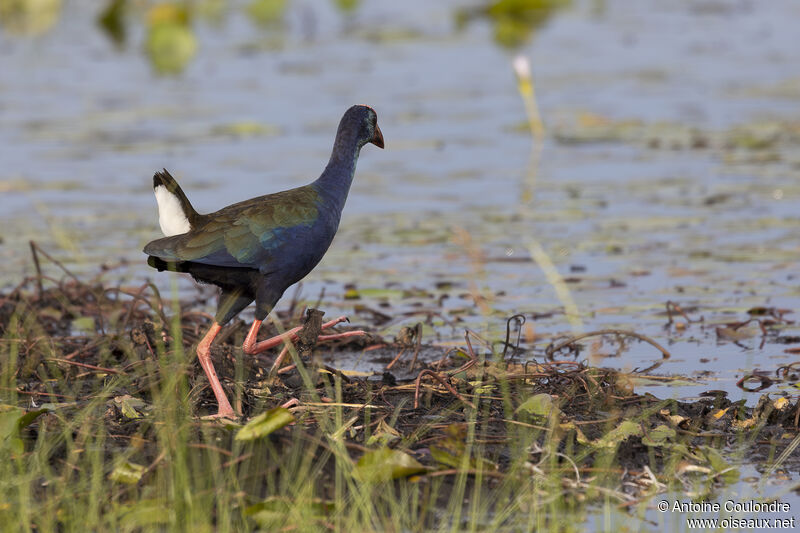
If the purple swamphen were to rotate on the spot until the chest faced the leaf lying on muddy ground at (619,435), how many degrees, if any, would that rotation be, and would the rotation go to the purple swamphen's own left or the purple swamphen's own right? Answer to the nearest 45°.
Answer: approximately 45° to the purple swamphen's own right

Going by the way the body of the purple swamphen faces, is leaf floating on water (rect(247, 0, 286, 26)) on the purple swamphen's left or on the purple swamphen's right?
on the purple swamphen's left

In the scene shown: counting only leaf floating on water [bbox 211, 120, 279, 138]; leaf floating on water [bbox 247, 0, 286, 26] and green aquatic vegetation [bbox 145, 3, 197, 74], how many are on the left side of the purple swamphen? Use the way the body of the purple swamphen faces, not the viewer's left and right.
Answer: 3

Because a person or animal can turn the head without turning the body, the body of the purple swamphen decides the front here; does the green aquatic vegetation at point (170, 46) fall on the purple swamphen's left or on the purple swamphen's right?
on the purple swamphen's left

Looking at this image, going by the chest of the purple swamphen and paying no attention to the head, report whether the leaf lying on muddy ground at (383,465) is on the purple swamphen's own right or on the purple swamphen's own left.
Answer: on the purple swamphen's own right

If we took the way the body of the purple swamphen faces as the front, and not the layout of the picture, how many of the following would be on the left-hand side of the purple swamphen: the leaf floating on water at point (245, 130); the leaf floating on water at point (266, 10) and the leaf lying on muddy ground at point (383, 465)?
2

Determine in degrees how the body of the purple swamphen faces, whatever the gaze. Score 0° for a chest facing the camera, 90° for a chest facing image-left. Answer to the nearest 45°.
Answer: approximately 270°

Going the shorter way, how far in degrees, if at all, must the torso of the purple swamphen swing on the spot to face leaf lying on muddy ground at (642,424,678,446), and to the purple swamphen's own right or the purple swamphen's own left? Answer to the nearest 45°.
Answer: approximately 45° to the purple swamphen's own right

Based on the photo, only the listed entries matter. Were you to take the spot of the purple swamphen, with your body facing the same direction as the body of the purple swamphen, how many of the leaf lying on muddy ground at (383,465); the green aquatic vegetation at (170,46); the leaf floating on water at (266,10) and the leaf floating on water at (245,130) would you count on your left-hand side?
3
